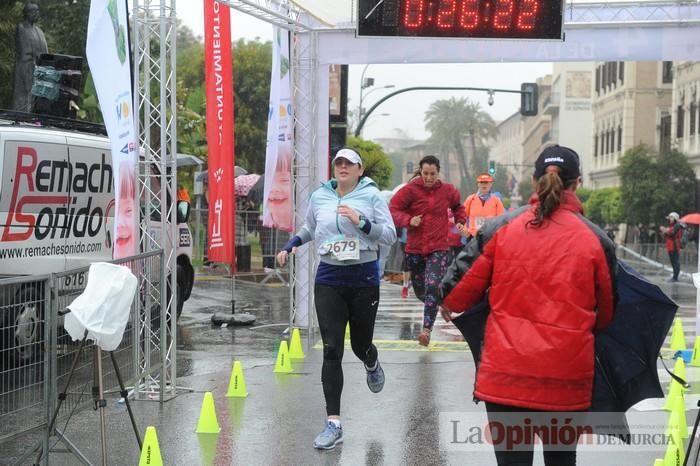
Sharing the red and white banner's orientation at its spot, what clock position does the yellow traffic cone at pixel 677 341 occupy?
The yellow traffic cone is roughly at 9 o'clock from the red and white banner.

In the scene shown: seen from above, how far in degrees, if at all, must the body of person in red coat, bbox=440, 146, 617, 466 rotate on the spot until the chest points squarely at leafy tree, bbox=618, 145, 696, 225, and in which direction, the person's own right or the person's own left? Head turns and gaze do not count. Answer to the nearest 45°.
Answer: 0° — they already face it

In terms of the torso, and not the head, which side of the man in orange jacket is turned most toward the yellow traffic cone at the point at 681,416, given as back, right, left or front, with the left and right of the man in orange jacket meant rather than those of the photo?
front

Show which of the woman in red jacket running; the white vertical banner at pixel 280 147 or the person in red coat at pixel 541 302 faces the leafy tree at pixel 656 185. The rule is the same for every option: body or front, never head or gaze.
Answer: the person in red coat

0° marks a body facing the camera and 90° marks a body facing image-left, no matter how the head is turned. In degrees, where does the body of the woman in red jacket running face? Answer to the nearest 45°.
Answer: approximately 0°

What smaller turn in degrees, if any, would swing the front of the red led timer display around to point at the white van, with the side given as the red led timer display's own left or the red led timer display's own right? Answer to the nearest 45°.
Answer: approximately 90° to the red led timer display's own right

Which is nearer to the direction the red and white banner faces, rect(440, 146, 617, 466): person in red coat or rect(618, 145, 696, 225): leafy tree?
the person in red coat

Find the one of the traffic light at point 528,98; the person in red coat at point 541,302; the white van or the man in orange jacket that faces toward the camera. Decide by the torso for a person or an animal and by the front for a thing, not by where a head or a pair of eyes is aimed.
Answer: the man in orange jacket

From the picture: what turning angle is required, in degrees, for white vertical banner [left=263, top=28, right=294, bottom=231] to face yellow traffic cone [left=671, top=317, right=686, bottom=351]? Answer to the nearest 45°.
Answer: approximately 90° to its left

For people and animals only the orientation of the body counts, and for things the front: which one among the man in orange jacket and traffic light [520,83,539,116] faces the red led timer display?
the man in orange jacket

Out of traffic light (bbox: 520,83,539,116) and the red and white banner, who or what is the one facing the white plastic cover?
the red and white banner

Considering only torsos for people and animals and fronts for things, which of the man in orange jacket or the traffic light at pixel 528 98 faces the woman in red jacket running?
the man in orange jacket

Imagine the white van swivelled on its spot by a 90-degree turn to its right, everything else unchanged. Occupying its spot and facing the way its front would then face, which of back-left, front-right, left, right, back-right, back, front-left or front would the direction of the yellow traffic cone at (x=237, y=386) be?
front

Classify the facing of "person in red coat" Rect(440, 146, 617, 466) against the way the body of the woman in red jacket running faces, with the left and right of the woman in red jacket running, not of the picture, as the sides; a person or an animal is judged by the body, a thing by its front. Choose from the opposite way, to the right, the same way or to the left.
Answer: the opposite way
